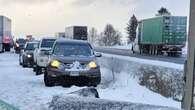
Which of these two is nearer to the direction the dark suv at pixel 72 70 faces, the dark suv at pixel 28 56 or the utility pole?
the utility pole

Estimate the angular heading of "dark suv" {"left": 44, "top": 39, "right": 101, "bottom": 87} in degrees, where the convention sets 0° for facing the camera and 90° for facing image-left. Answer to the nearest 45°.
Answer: approximately 0°

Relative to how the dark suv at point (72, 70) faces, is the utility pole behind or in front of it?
in front

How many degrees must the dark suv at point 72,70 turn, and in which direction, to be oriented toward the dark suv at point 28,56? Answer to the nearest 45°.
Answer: approximately 180°
